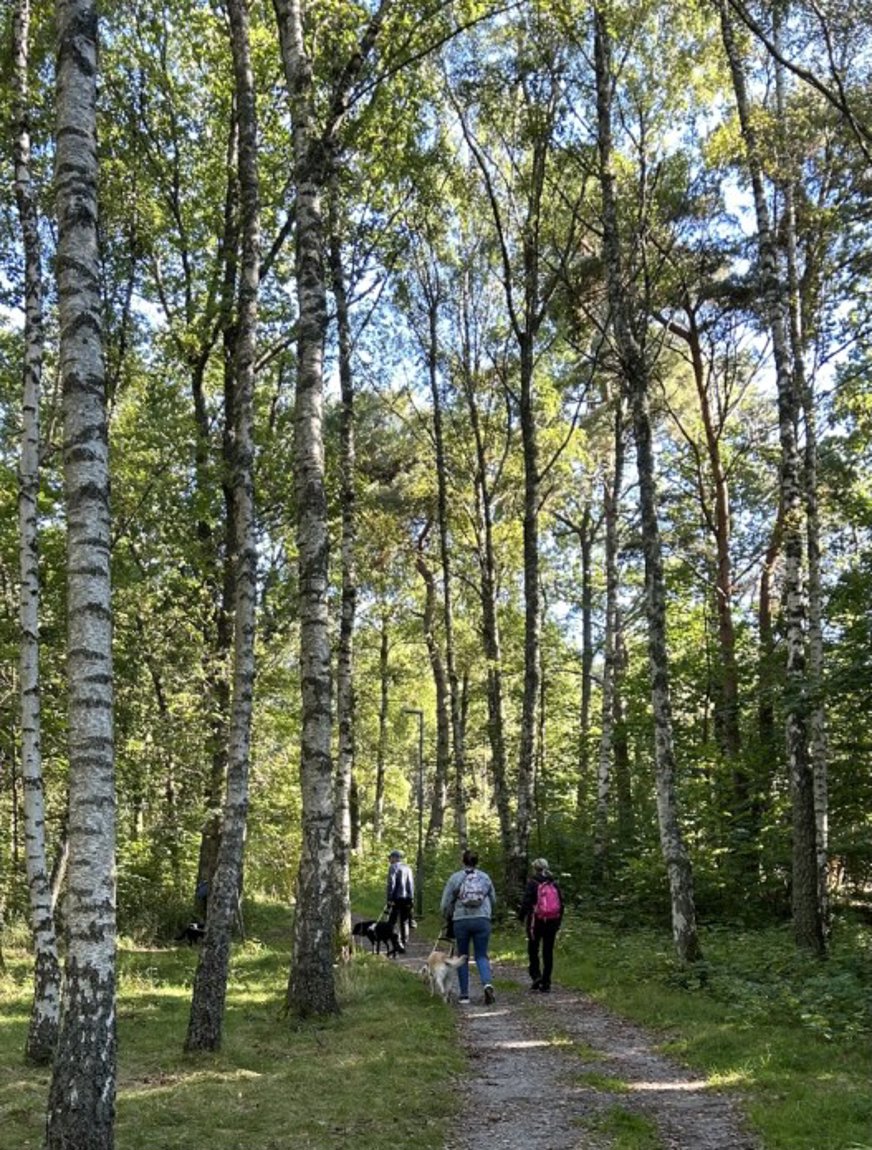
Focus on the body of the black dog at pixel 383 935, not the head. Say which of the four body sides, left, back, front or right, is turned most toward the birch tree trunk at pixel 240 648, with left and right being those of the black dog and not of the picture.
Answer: left

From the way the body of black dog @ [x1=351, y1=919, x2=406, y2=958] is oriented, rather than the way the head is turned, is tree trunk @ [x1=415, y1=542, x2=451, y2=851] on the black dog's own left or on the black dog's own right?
on the black dog's own right

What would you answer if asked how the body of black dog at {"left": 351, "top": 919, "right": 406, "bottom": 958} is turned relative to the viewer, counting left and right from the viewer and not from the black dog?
facing to the left of the viewer

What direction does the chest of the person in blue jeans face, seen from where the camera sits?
away from the camera

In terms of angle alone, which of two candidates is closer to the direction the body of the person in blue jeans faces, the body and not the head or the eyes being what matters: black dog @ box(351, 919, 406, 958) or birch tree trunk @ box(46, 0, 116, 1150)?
the black dog

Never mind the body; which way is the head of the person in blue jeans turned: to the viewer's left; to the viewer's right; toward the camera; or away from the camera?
away from the camera

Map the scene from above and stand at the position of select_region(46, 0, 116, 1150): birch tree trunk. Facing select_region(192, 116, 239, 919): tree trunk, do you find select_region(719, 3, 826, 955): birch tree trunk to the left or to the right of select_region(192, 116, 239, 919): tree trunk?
right

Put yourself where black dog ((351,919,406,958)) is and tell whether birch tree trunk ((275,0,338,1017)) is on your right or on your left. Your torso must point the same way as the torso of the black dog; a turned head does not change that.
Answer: on your left
